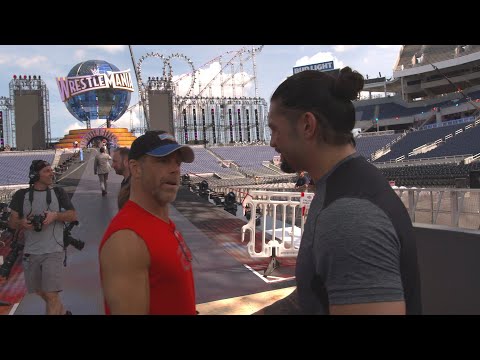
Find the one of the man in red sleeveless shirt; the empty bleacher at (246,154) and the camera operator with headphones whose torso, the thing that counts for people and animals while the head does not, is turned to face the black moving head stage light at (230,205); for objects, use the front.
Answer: the empty bleacher

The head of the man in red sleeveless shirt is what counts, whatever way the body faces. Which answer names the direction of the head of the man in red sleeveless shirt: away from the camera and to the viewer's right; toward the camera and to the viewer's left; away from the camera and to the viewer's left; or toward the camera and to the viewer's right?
toward the camera and to the viewer's right

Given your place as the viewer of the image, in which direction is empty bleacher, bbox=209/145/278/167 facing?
facing the viewer

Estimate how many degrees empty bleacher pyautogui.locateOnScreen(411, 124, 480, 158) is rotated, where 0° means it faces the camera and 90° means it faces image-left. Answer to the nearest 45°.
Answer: approximately 45°

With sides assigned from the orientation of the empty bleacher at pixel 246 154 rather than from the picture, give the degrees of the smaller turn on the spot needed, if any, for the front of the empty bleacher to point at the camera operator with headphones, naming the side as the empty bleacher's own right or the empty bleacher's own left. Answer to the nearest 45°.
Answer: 0° — it already faces them

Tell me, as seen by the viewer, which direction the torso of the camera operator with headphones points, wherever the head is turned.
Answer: toward the camera

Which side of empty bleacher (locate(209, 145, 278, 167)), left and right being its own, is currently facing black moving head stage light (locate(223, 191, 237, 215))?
front

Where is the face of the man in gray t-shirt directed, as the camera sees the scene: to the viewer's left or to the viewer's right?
to the viewer's left

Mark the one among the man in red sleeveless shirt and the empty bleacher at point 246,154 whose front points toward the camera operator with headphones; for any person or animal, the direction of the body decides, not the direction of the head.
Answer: the empty bleacher

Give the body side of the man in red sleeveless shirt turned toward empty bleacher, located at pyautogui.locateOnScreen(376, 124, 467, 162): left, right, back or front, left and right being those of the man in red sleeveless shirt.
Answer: left

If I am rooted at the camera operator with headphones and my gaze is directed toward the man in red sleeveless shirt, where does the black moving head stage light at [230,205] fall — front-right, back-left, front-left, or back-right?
back-left

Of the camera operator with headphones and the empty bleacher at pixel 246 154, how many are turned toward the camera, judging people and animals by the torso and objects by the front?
2

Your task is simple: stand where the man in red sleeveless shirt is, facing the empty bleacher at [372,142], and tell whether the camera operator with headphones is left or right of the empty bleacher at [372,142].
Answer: left

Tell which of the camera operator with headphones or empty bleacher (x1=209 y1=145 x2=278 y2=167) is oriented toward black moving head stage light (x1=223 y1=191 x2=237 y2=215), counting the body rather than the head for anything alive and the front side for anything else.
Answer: the empty bleacher
